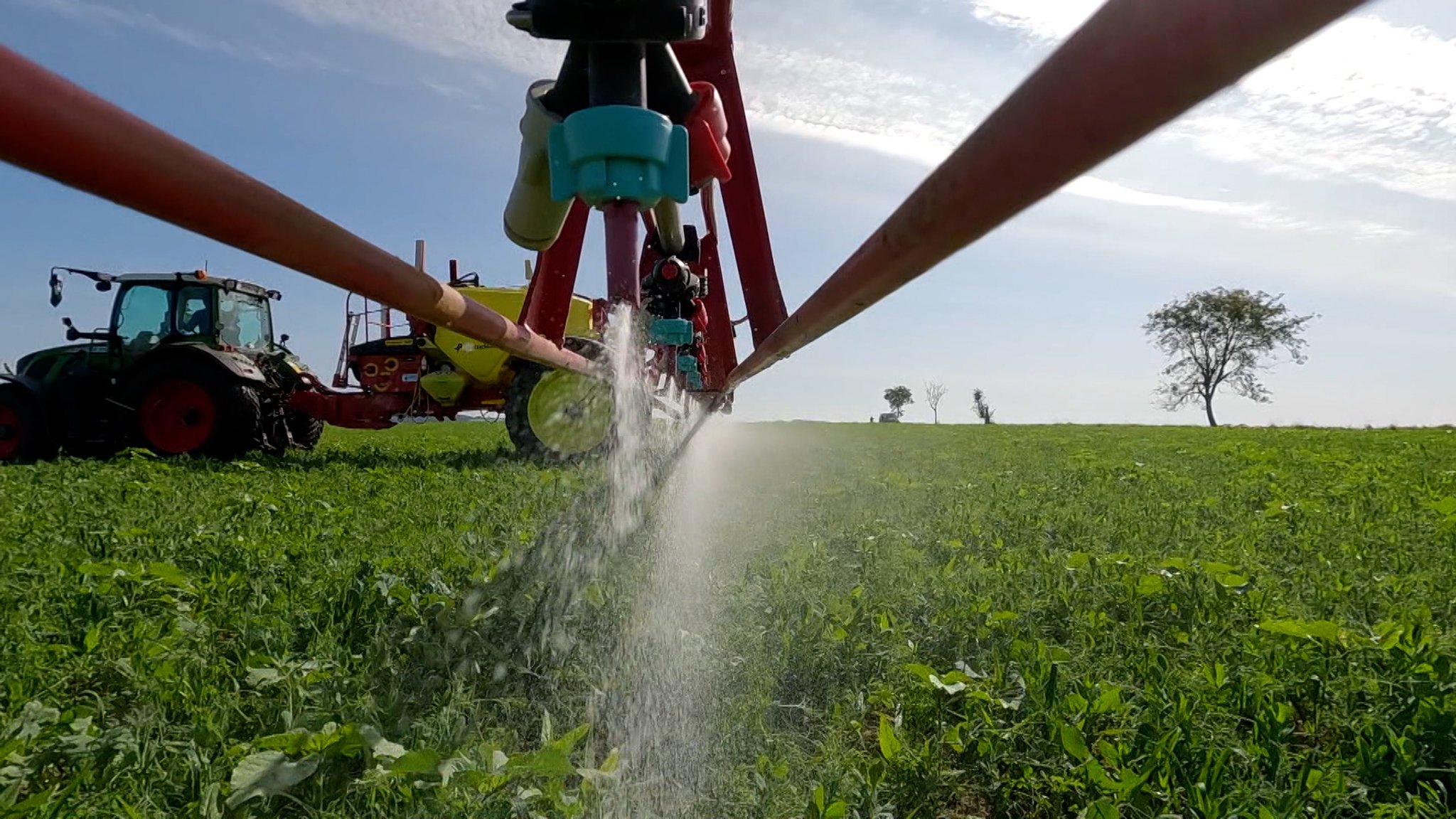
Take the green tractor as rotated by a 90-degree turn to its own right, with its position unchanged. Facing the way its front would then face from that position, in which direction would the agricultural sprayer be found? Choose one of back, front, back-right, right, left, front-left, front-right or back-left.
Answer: back-right

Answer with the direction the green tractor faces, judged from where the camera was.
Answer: facing away from the viewer and to the left of the viewer
